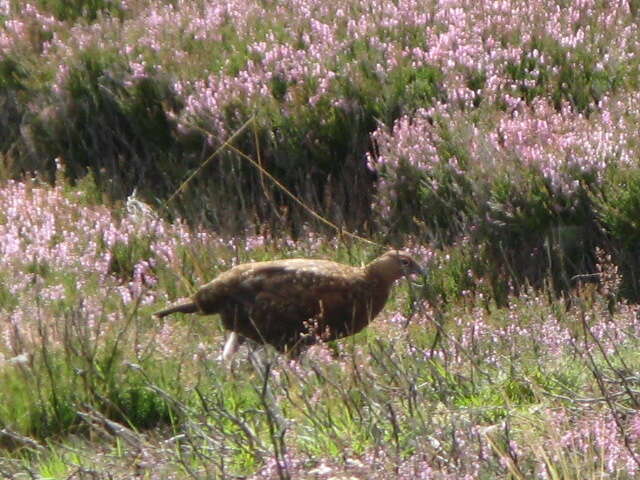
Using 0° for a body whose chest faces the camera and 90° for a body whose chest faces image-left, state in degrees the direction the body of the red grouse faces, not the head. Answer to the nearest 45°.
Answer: approximately 270°
